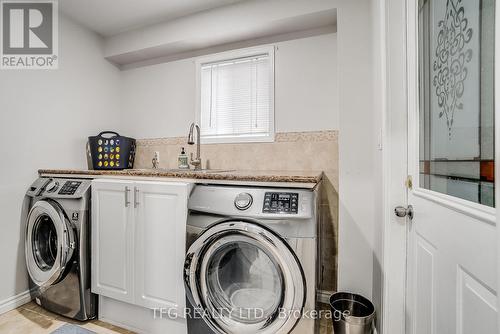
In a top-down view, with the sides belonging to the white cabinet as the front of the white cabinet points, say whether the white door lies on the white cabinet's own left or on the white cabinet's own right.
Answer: on the white cabinet's own left

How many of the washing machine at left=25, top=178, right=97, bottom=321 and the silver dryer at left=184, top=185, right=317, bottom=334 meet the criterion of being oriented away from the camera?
0

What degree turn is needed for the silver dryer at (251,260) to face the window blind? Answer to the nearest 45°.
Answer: approximately 180°

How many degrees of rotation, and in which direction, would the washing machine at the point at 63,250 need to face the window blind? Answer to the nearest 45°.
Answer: approximately 135° to its left

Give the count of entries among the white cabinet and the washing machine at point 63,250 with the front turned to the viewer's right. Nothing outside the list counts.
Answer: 0

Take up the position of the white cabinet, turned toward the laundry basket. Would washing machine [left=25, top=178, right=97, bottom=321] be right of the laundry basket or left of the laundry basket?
left

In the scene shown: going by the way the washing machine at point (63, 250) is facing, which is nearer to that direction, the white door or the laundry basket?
the white door

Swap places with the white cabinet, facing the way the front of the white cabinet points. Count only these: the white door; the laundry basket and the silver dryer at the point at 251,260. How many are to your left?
2

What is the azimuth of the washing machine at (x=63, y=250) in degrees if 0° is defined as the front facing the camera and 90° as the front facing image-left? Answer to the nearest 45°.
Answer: approximately 45°
